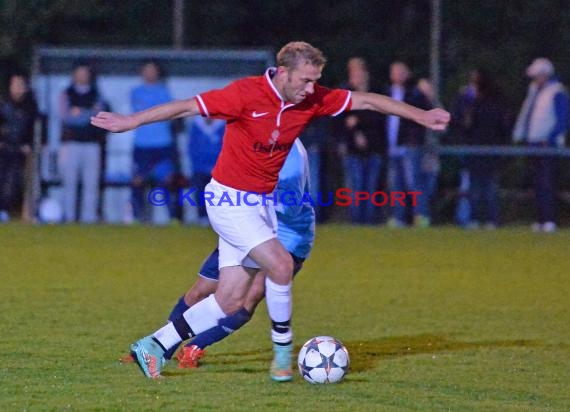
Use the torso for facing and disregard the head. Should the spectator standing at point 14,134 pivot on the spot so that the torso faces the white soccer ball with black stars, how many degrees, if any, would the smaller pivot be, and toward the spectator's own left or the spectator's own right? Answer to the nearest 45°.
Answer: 0° — they already face it

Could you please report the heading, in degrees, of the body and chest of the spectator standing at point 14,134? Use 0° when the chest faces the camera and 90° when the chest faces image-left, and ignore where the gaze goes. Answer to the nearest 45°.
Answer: approximately 0°

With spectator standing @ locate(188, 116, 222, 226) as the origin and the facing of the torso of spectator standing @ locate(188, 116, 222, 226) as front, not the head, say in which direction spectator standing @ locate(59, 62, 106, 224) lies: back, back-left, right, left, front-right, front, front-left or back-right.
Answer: right

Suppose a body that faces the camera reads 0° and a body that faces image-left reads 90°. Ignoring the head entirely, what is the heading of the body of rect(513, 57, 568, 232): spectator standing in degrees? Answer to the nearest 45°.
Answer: approximately 45°

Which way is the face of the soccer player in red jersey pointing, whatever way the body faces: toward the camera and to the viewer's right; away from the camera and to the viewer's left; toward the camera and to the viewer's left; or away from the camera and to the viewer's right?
toward the camera and to the viewer's right

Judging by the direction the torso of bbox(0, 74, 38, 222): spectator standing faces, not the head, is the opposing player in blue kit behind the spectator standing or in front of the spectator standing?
in front

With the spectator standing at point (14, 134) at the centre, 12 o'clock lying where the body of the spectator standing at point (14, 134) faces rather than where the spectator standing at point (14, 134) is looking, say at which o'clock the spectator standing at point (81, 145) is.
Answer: the spectator standing at point (81, 145) is roughly at 10 o'clock from the spectator standing at point (14, 134).

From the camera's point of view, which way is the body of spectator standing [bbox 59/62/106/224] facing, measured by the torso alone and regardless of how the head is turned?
toward the camera

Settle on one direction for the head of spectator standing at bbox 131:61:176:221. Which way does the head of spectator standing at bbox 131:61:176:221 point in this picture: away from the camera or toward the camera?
toward the camera

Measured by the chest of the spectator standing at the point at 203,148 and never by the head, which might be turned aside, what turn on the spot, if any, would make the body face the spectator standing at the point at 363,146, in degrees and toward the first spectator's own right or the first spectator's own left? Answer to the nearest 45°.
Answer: approximately 90° to the first spectator's own left

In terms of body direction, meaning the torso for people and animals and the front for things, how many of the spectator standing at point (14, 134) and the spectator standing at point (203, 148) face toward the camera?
2
